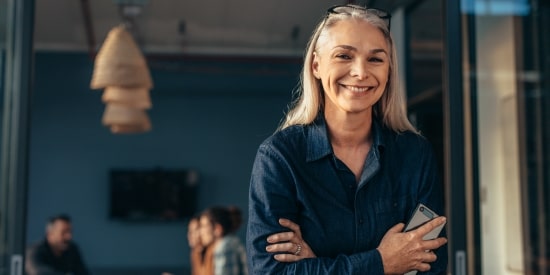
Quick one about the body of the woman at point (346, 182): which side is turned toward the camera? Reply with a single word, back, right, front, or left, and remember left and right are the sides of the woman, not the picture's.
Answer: front

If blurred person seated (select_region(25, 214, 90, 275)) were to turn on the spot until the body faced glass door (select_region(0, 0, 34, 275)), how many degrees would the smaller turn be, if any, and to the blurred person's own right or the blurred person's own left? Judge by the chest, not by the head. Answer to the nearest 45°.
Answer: approximately 45° to the blurred person's own right

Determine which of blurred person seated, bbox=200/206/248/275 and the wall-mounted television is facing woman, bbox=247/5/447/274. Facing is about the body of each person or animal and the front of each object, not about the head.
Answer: the wall-mounted television

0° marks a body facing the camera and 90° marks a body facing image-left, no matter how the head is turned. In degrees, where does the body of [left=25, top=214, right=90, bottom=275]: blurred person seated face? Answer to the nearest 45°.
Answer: approximately 315°

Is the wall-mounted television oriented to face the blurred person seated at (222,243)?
yes

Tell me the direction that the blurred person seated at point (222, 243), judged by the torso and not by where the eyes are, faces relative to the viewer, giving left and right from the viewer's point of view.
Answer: facing to the left of the viewer

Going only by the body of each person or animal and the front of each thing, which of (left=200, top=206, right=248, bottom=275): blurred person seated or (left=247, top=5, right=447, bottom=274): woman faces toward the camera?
the woman

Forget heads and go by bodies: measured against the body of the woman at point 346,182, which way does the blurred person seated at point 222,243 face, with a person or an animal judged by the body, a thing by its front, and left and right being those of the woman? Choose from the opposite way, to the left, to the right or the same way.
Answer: to the right

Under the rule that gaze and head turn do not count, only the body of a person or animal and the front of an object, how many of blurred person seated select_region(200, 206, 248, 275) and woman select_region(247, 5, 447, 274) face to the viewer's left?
1

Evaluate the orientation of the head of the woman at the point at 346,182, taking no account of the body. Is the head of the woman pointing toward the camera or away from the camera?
toward the camera

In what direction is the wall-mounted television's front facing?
toward the camera

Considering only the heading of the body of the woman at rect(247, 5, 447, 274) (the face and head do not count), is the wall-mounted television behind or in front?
behind

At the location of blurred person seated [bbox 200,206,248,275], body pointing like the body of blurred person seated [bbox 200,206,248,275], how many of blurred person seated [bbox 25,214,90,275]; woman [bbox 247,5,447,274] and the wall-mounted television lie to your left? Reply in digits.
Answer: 1

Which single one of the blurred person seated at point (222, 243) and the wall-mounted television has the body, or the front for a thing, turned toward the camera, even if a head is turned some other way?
the wall-mounted television

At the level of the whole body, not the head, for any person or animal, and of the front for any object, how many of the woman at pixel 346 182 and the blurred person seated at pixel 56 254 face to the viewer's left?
0

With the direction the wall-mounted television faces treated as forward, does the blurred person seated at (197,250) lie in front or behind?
in front

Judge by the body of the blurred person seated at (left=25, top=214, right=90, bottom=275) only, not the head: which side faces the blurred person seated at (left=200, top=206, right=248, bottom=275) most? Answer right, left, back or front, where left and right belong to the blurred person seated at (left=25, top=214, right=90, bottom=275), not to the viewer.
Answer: front

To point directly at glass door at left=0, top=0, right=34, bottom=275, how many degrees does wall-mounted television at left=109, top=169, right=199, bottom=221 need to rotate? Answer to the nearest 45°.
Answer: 0° — it already faces it

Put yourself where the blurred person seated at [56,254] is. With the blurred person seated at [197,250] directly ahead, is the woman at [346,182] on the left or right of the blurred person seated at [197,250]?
right
